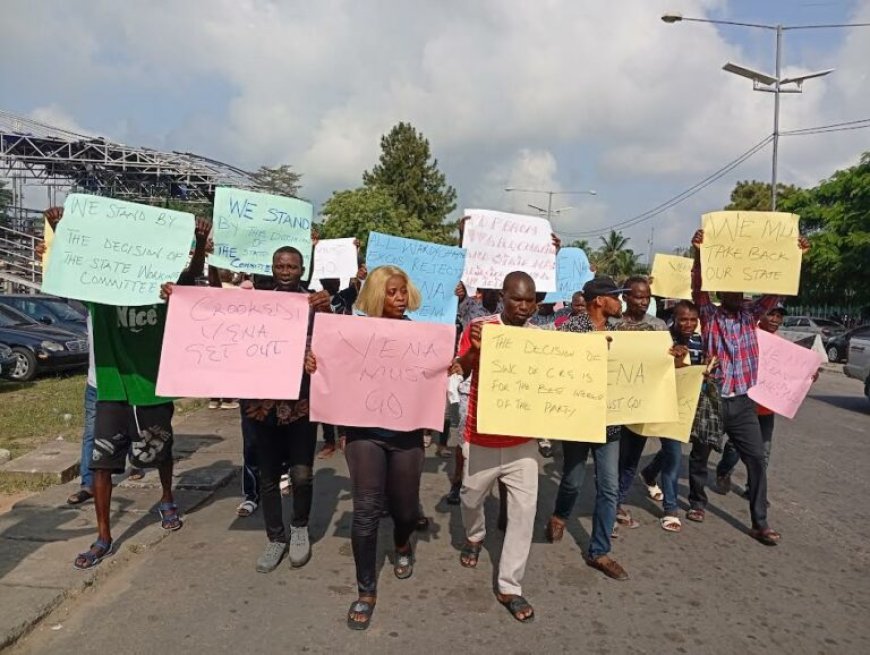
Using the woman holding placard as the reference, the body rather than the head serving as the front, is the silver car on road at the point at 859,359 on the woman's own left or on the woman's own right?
on the woman's own left

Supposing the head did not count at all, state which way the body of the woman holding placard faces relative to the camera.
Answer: toward the camera

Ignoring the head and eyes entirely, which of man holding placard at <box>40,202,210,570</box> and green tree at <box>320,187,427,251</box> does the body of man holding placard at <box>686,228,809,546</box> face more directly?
the man holding placard

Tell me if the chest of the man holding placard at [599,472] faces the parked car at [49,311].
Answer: no

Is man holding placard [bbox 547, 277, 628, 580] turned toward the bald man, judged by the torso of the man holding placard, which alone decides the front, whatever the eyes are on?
no

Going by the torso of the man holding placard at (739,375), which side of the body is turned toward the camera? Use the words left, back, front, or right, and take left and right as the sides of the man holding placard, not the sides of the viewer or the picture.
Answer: front

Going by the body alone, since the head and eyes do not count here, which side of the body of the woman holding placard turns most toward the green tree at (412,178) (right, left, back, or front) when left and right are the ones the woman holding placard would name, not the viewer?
back

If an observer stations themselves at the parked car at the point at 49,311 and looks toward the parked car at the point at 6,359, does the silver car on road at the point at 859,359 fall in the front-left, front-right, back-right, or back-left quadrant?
front-left

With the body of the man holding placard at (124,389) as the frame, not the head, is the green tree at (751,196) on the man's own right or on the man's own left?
on the man's own left

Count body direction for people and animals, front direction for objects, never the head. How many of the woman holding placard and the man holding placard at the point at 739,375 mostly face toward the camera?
2

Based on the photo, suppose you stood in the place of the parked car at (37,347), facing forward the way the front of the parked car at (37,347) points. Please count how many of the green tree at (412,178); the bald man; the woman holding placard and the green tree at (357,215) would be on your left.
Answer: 2

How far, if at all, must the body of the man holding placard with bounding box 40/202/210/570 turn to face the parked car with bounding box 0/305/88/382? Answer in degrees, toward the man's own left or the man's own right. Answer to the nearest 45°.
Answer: approximately 180°

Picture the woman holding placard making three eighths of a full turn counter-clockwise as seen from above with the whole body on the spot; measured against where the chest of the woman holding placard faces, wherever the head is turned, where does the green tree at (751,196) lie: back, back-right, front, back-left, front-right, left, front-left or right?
front

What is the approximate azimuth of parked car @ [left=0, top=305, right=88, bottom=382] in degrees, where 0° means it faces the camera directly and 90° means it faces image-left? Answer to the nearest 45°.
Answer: approximately 315°

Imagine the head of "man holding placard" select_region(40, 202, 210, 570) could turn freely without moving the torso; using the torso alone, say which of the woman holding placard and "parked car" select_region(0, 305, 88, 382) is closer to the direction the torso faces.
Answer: the woman holding placard

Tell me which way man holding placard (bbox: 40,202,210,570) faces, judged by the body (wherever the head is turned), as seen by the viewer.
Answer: toward the camera

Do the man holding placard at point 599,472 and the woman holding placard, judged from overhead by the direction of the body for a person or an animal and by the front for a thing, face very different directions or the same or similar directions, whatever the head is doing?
same or similar directions

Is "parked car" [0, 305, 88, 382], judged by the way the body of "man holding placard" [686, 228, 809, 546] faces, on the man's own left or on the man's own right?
on the man's own right
